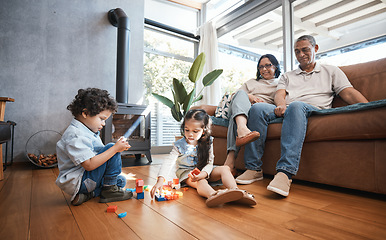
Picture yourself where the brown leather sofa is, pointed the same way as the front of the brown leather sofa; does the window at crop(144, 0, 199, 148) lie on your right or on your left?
on your right

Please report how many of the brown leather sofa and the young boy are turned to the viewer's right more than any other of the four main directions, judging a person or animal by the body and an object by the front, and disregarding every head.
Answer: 1

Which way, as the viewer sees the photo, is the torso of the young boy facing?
to the viewer's right

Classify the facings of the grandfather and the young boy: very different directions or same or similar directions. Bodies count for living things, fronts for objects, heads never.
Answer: very different directions

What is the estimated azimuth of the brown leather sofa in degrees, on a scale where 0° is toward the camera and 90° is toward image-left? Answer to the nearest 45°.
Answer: approximately 45°

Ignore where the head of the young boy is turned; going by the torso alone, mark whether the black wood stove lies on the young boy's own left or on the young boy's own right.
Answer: on the young boy's own left

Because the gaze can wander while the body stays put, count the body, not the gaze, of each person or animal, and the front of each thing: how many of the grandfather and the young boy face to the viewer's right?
1
